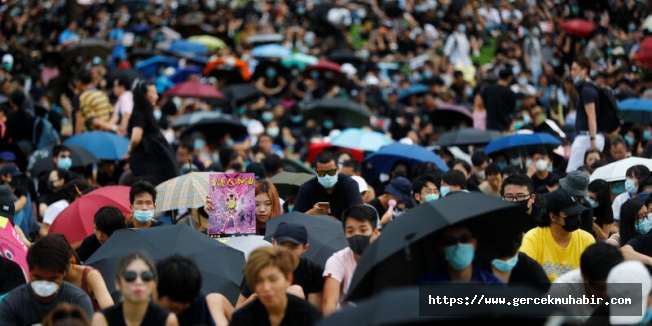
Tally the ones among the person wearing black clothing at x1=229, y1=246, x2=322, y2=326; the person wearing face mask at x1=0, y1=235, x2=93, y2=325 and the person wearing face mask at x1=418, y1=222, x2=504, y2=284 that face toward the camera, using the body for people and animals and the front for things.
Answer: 3

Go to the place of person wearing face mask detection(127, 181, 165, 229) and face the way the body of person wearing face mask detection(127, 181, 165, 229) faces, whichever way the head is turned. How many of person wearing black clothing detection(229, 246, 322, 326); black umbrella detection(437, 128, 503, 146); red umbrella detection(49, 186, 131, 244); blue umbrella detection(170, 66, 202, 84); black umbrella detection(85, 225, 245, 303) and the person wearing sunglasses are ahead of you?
3

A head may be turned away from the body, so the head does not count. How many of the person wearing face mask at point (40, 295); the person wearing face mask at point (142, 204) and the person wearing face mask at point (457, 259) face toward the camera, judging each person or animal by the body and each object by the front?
3

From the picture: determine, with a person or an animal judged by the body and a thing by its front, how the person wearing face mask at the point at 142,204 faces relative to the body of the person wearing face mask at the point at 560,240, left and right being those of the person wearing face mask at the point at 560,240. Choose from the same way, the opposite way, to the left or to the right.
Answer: the same way

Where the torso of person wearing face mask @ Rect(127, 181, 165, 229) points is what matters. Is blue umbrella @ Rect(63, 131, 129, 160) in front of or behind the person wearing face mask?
behind

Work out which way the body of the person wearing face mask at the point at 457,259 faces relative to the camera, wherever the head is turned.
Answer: toward the camera

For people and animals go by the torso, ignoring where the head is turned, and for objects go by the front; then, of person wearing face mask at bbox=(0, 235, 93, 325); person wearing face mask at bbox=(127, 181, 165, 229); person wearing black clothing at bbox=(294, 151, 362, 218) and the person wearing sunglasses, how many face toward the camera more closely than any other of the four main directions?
4

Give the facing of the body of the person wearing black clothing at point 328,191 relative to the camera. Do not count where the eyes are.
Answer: toward the camera

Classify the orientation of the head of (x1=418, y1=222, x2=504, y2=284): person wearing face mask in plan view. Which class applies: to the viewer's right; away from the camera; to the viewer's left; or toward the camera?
toward the camera

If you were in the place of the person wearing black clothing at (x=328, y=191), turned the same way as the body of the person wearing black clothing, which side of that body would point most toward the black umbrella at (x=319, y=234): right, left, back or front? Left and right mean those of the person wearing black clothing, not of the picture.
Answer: front

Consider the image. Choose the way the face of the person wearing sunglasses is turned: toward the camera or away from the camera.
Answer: toward the camera

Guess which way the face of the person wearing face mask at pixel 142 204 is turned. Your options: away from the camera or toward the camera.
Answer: toward the camera

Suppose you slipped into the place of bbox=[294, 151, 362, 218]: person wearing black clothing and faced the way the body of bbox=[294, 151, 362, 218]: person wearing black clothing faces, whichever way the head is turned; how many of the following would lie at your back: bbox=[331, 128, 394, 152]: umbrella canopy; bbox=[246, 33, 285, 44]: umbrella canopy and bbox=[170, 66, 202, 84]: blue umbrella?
3

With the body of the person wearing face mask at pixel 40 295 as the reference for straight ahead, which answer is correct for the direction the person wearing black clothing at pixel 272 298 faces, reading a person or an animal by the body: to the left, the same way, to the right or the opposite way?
the same way

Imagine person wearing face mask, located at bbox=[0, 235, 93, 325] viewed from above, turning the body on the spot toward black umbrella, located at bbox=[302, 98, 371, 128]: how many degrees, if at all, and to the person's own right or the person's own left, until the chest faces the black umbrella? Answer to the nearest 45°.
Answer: approximately 135° to the person's own left

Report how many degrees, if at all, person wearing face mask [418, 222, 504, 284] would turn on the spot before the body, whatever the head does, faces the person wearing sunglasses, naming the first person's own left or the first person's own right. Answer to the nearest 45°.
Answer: approximately 90° to the first person's own right
